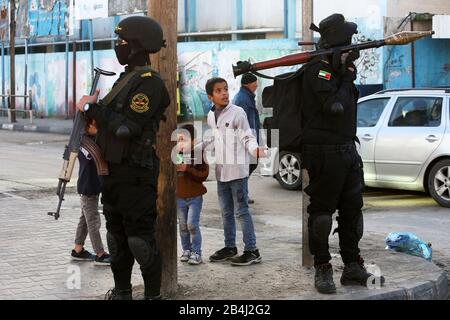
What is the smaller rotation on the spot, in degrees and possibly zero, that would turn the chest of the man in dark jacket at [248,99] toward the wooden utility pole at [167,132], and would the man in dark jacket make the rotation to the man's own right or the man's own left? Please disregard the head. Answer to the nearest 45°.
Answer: approximately 90° to the man's own right

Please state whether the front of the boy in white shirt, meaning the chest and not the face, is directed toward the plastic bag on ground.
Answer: no

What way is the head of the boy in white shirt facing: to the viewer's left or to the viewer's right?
to the viewer's right

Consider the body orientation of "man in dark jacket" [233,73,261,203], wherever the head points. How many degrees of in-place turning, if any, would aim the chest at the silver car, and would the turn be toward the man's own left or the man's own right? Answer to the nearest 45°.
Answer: approximately 45° to the man's own left

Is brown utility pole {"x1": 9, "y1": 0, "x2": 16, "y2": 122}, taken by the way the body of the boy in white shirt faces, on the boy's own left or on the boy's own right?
on the boy's own right
